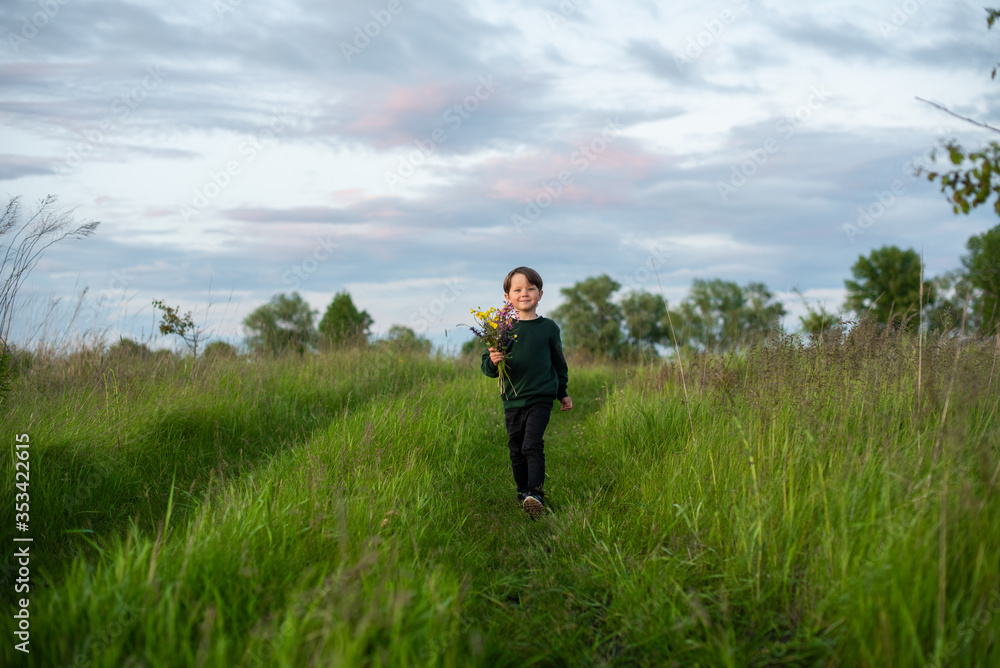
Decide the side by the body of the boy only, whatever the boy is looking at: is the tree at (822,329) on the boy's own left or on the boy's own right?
on the boy's own left

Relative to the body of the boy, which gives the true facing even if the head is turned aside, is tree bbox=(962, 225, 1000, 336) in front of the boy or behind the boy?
behind

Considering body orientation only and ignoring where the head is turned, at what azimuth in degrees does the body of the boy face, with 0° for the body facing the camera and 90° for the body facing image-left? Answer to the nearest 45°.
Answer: approximately 0°

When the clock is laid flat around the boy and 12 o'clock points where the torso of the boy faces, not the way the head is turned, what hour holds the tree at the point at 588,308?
The tree is roughly at 6 o'clock from the boy.
